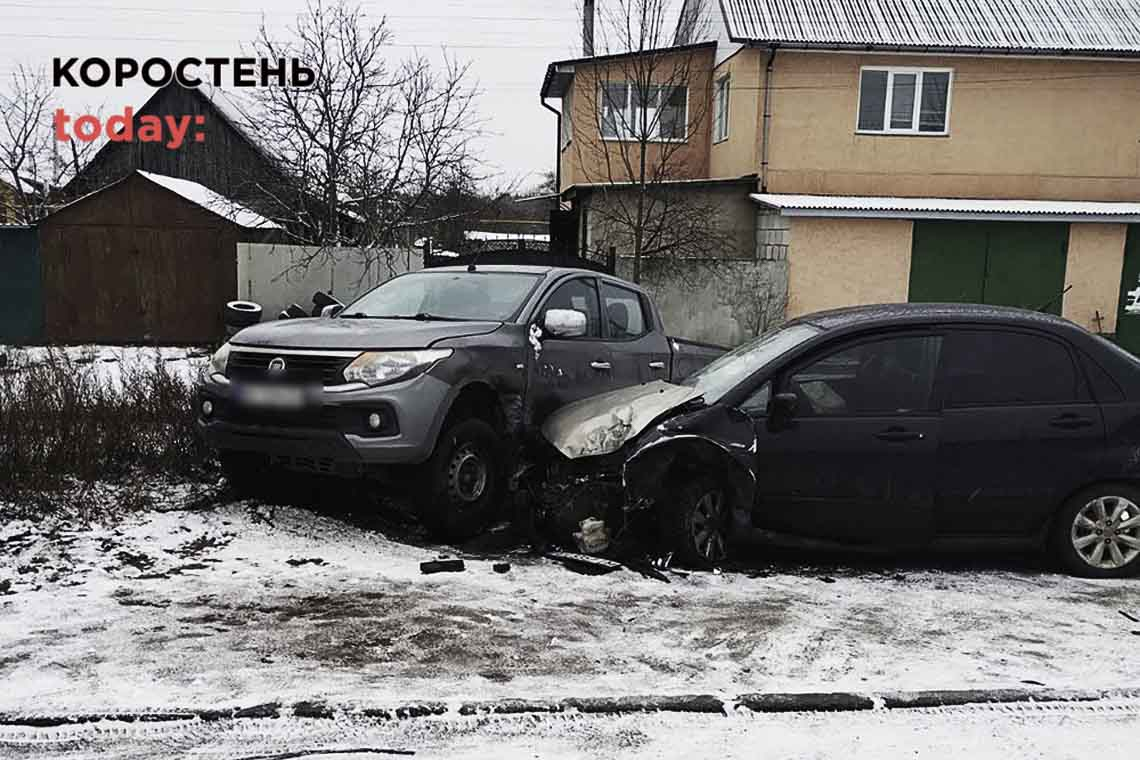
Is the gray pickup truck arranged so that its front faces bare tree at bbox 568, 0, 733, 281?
no

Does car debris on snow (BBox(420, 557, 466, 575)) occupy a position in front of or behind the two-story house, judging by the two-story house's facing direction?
in front

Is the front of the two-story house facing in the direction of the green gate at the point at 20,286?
no

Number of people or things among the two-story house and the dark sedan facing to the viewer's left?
1

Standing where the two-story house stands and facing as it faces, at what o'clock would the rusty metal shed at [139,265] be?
The rusty metal shed is roughly at 2 o'clock from the two-story house.

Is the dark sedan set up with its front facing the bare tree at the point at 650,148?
no

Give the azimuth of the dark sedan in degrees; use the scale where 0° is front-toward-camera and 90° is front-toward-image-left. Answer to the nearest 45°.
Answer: approximately 90°

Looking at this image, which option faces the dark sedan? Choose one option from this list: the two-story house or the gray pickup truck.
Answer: the two-story house

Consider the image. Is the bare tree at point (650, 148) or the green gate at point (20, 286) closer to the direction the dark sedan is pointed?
the green gate

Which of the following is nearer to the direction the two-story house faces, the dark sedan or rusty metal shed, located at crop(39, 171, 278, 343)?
the dark sedan

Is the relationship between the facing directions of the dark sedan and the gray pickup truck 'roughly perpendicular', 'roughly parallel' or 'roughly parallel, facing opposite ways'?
roughly perpendicular

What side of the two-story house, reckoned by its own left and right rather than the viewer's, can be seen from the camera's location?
front

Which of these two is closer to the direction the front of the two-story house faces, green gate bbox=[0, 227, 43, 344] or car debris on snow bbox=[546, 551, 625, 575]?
the car debris on snow

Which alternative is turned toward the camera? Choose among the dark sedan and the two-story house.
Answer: the two-story house

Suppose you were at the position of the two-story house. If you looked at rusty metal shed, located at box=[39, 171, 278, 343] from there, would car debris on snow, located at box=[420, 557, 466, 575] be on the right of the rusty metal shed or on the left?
left

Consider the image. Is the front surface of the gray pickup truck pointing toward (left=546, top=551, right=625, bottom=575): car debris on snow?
no

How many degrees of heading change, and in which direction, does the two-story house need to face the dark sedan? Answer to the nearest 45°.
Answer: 0° — it already faces it

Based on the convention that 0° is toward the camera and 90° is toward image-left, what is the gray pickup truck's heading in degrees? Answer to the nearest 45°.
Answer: approximately 45°
